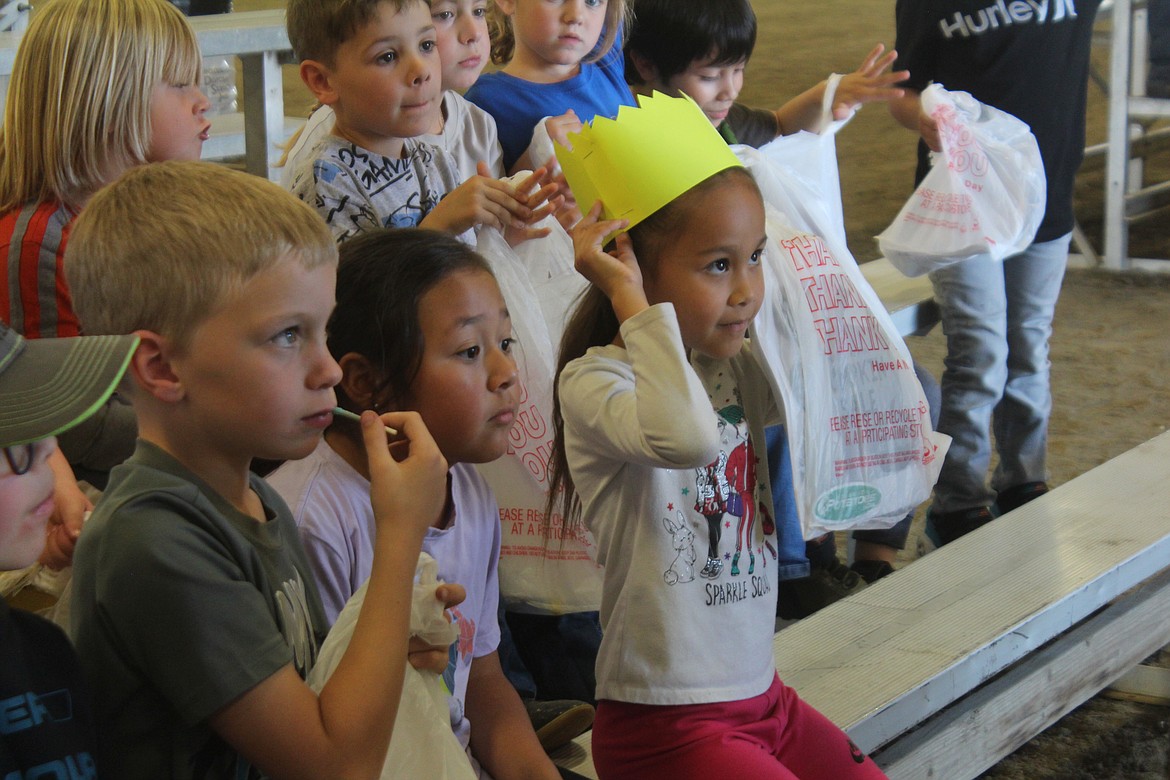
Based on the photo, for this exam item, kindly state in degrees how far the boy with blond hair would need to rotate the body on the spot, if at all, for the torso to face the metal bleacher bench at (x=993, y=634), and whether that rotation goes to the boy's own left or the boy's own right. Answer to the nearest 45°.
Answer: approximately 45° to the boy's own left

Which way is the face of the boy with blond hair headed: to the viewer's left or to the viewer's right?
to the viewer's right

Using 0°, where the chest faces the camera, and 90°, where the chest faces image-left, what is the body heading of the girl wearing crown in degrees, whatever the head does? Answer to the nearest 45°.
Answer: approximately 315°

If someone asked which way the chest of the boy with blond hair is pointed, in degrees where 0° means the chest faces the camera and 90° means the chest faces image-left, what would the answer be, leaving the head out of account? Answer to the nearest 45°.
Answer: approximately 270°

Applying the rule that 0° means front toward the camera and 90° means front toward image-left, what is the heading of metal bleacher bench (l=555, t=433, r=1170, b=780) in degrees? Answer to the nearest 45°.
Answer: approximately 315°
